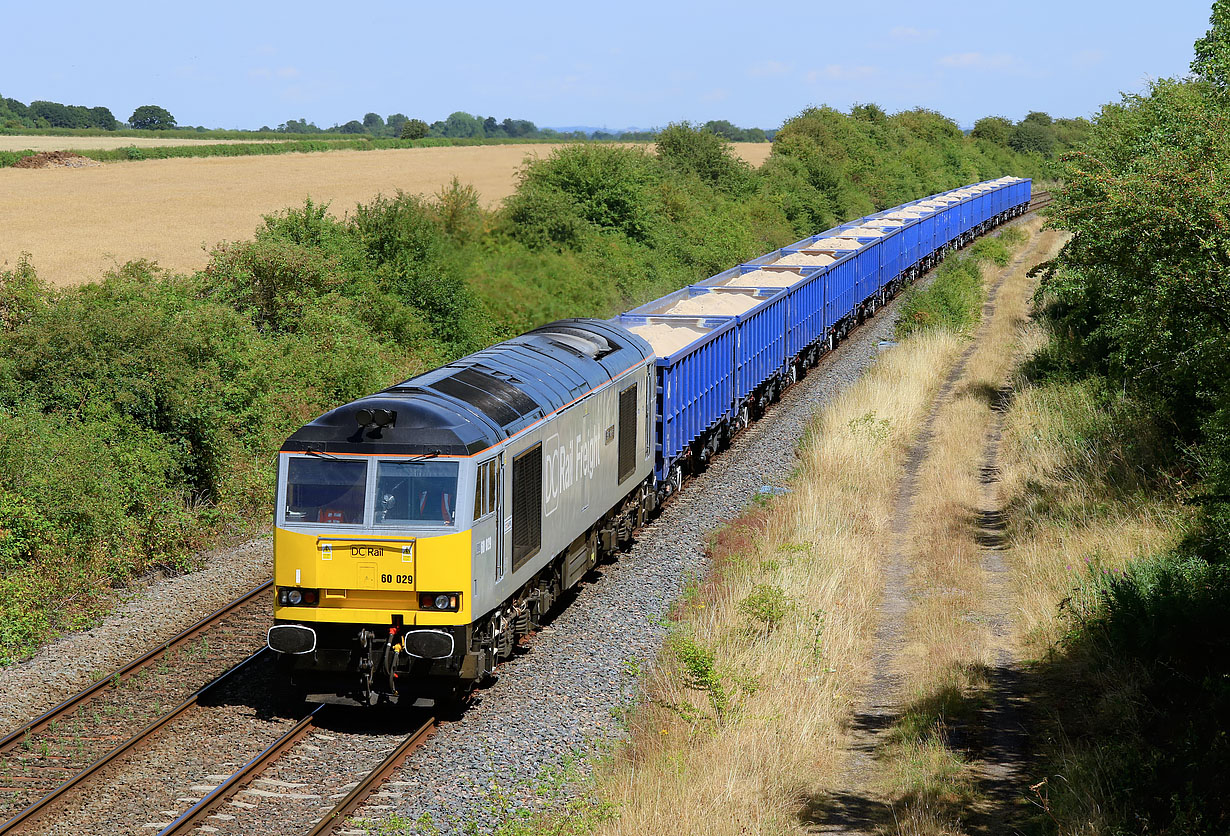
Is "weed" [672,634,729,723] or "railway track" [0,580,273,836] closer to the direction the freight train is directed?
the railway track

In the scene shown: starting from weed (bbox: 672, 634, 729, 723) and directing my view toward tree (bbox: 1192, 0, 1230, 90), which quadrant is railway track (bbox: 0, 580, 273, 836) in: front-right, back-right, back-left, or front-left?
back-left

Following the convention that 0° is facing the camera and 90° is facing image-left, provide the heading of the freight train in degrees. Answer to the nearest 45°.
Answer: approximately 45°

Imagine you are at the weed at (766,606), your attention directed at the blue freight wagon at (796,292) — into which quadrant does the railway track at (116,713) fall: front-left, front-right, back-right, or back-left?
back-left

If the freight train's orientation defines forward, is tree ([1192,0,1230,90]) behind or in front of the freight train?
in front

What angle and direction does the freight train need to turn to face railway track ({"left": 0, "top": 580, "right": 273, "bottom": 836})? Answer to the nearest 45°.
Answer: approximately 45° to its right

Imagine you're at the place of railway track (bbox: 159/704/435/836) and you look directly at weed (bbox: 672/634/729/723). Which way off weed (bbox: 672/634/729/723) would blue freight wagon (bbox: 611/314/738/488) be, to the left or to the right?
left
